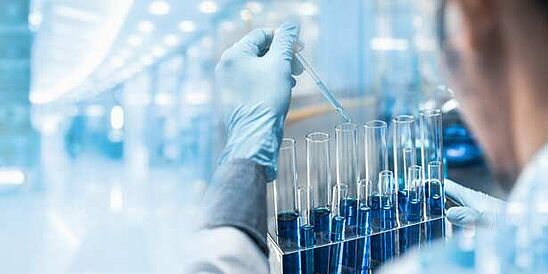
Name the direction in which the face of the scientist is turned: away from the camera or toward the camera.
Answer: away from the camera

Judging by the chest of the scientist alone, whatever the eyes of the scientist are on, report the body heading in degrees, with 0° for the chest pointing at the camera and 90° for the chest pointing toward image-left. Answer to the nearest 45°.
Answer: approximately 135°
